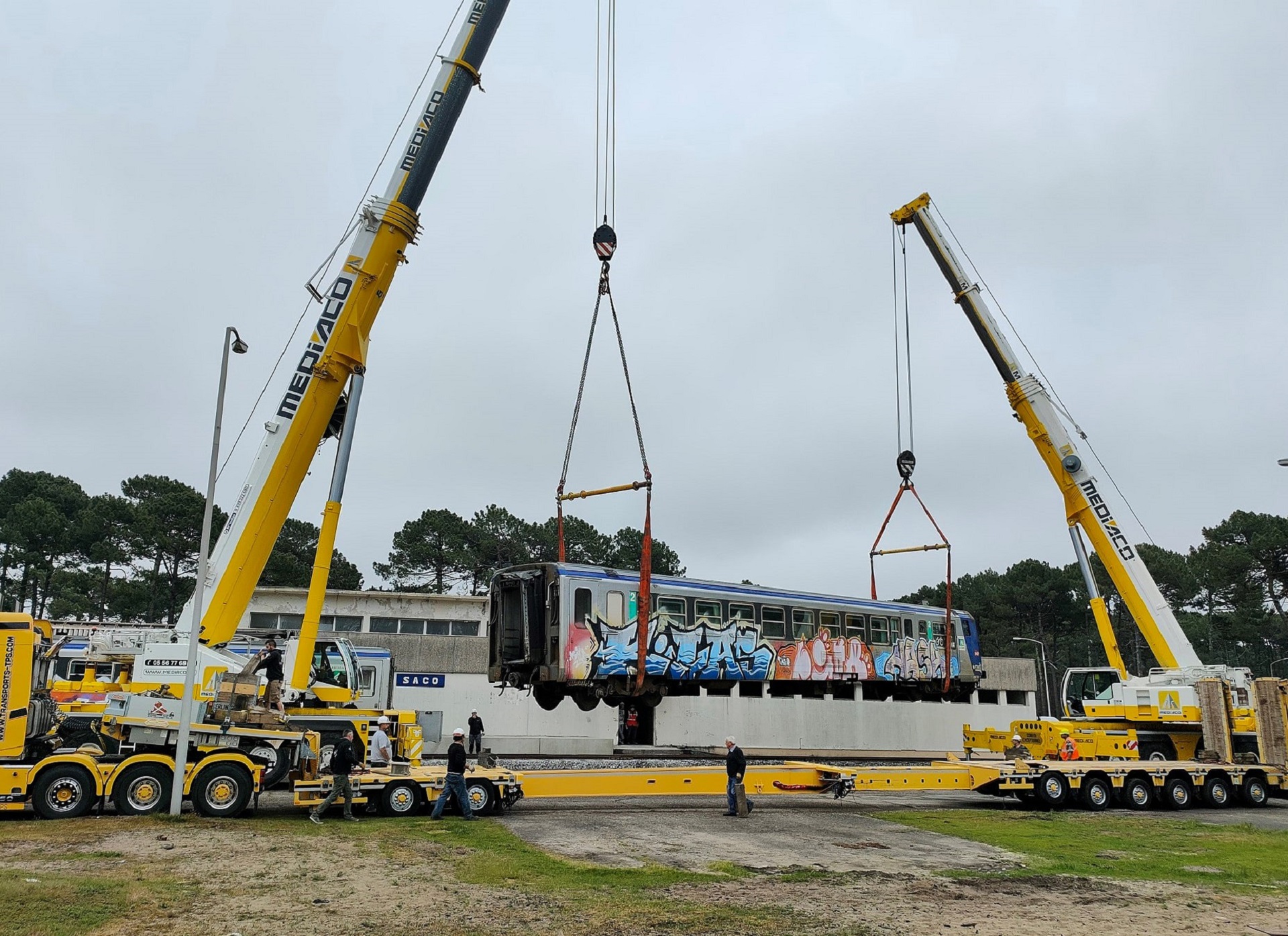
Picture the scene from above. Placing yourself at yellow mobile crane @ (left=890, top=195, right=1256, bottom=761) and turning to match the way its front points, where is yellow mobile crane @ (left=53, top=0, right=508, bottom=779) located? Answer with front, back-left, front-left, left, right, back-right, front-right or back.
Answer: front-left

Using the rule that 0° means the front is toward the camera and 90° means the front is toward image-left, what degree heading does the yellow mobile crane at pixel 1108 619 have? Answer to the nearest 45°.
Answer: approximately 90°

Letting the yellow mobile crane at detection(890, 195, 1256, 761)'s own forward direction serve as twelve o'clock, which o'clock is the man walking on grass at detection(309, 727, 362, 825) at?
The man walking on grass is roughly at 10 o'clock from the yellow mobile crane.

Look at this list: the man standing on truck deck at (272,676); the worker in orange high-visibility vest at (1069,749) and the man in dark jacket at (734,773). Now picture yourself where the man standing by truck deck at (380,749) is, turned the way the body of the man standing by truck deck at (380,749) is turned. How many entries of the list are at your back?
1

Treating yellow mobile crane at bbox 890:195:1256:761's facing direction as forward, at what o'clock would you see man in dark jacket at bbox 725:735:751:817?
The man in dark jacket is roughly at 10 o'clock from the yellow mobile crane.
